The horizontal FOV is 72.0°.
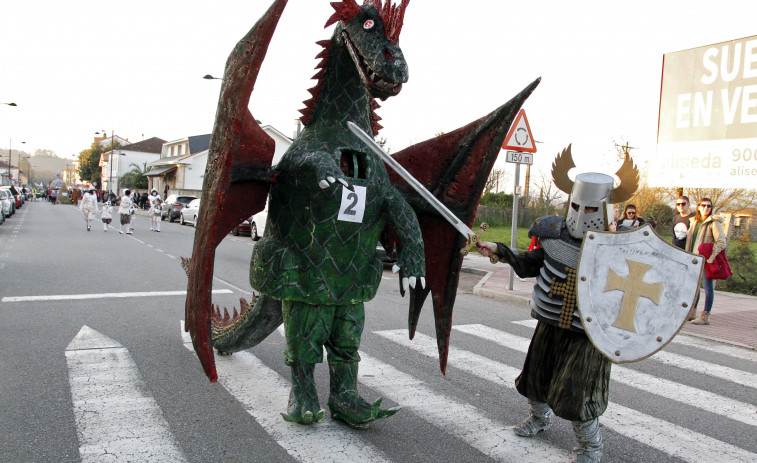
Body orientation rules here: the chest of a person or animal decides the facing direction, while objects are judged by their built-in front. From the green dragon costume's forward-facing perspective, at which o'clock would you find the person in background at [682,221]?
The person in background is roughly at 9 o'clock from the green dragon costume.

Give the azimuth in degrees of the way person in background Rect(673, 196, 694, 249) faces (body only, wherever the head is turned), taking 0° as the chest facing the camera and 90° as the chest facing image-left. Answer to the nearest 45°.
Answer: approximately 45°
